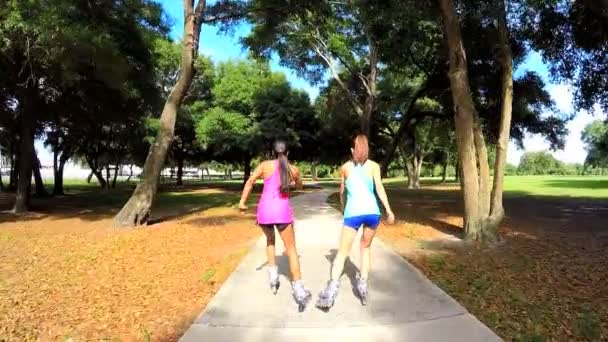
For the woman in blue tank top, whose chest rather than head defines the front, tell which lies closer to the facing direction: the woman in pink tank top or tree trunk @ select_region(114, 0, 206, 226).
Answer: the tree trunk

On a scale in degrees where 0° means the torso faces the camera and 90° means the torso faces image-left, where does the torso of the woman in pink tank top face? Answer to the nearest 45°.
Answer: approximately 180°

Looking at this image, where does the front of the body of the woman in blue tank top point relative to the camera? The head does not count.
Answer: away from the camera

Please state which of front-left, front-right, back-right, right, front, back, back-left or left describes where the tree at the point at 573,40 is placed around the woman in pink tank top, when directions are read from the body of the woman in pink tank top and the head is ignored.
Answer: front-right

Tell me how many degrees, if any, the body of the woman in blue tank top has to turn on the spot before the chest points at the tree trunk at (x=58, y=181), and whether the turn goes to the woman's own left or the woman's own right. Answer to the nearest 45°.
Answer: approximately 45° to the woman's own left

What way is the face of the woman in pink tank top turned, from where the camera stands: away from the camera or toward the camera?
away from the camera

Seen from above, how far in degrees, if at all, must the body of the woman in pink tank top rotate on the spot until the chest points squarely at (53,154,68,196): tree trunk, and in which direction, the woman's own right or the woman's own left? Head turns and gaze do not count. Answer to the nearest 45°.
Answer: approximately 45° to the woman's own left

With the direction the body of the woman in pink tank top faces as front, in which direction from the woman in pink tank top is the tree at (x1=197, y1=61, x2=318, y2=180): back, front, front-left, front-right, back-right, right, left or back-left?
front

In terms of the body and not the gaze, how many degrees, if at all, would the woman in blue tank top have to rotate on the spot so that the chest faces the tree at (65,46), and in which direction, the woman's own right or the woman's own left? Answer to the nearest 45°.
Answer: approximately 45° to the woman's own left
